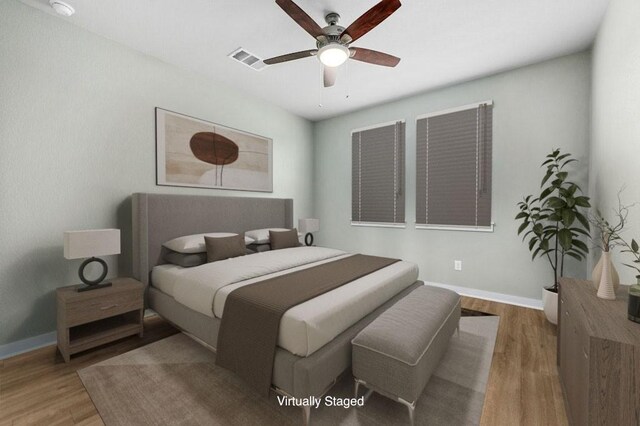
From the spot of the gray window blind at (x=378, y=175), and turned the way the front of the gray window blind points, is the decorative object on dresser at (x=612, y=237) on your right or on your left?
on your left

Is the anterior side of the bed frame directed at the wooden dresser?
yes

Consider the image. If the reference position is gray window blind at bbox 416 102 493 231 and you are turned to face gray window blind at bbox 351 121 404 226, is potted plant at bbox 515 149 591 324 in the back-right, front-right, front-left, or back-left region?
back-left

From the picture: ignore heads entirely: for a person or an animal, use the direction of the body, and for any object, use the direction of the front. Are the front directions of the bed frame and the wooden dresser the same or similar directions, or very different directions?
very different directions

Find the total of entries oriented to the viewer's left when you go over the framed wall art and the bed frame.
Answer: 0

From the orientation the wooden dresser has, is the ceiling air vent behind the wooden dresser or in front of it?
in front

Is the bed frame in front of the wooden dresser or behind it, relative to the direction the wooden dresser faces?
in front

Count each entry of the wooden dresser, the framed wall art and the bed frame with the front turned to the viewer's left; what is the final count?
1

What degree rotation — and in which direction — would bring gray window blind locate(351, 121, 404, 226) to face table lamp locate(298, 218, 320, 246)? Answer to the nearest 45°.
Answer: approximately 45° to its right

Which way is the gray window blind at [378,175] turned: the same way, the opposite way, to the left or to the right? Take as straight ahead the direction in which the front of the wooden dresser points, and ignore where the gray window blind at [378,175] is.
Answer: to the left

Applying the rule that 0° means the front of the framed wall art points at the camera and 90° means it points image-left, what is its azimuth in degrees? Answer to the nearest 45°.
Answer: approximately 315°

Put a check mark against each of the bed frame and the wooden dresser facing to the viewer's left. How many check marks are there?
1

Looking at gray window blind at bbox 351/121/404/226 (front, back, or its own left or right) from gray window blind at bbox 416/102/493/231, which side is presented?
left

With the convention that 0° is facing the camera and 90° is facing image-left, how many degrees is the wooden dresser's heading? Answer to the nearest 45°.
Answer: approximately 90°

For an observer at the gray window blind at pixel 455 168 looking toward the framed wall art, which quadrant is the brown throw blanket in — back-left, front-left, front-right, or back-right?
front-left
